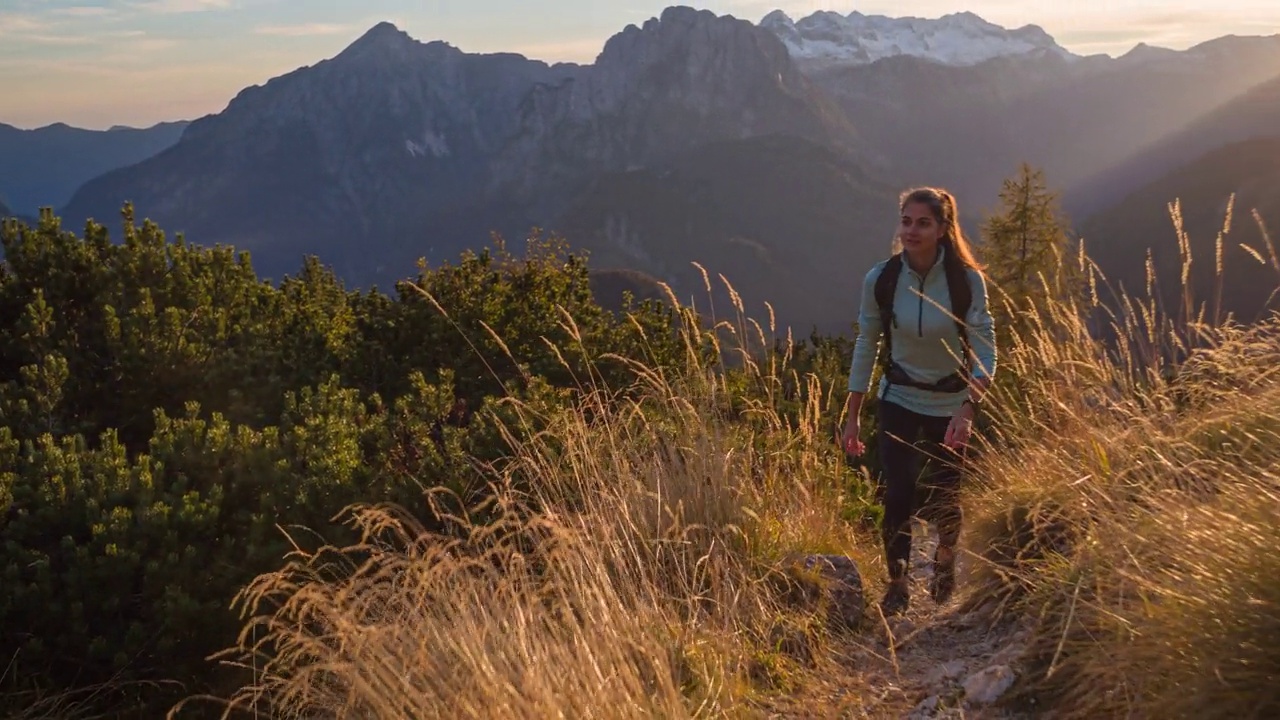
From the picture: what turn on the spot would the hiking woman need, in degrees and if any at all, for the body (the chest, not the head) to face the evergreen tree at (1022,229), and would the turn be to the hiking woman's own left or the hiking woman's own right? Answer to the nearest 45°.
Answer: approximately 180°

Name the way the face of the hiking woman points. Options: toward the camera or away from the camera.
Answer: toward the camera

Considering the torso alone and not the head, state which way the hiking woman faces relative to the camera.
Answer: toward the camera
